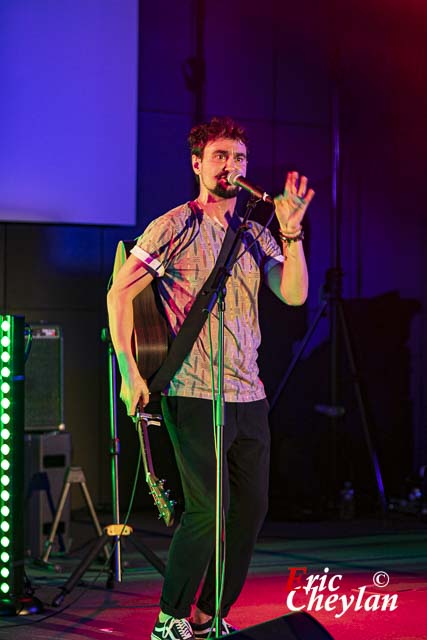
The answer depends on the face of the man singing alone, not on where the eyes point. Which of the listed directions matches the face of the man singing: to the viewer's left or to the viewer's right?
to the viewer's right

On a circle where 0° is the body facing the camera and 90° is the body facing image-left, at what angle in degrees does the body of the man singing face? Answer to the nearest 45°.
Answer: approximately 315°

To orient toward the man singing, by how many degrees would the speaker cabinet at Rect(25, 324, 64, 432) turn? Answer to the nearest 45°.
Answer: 0° — it already faces them

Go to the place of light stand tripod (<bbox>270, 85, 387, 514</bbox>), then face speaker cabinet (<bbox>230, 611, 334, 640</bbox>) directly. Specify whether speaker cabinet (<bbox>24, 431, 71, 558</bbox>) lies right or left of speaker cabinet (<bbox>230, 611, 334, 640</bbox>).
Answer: right

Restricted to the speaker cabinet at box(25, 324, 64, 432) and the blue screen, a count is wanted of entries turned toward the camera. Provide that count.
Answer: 2

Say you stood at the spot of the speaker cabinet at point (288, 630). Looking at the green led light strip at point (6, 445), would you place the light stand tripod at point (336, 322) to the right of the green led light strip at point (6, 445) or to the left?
right

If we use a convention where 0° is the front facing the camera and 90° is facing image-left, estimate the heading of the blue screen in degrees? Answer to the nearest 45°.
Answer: approximately 0°

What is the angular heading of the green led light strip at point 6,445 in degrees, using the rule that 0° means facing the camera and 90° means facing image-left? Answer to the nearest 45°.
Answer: approximately 0°

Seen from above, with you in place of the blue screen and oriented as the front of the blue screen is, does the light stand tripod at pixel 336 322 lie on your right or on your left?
on your left

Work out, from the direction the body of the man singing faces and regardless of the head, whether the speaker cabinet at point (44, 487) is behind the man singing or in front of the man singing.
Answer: behind

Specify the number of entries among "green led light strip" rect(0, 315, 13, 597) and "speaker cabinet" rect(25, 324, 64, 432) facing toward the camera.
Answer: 2
